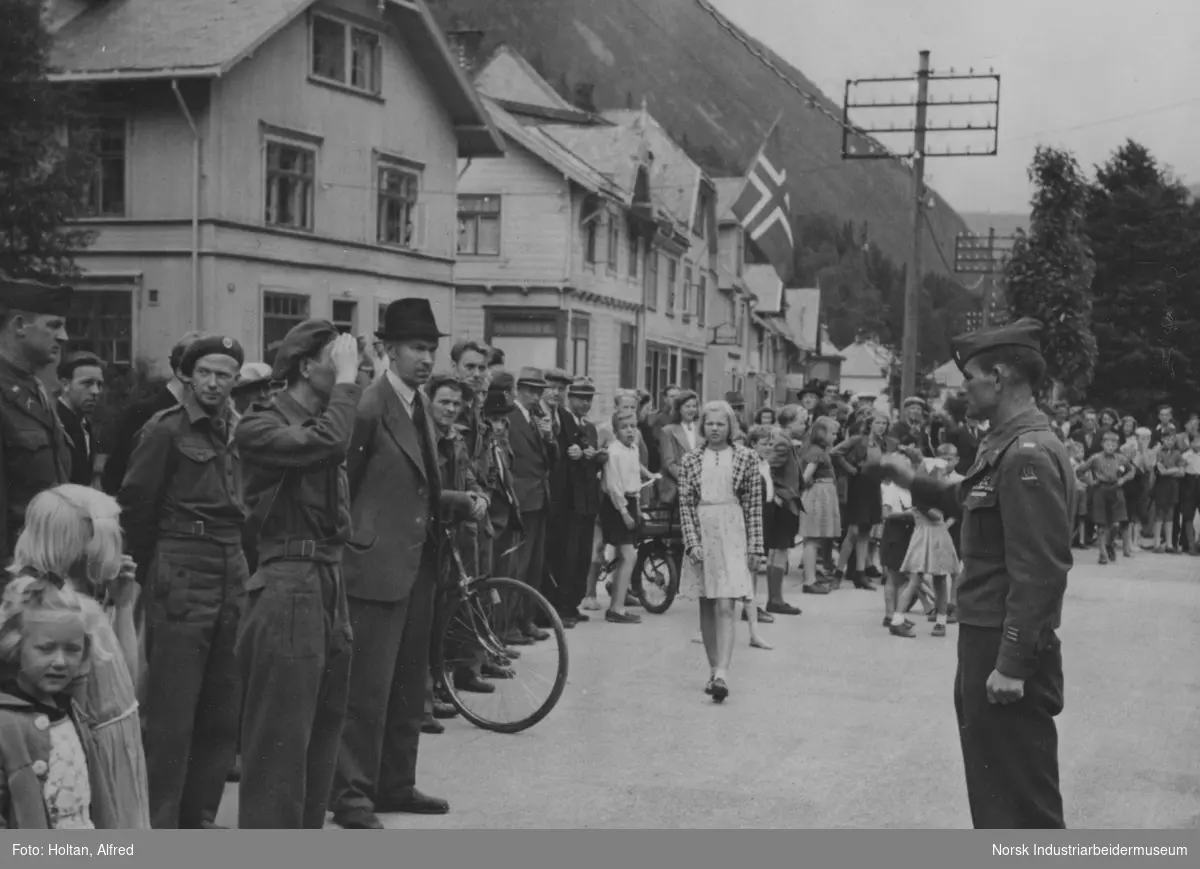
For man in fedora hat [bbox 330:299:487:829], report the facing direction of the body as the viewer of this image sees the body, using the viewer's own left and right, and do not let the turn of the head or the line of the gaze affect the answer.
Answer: facing the viewer and to the right of the viewer

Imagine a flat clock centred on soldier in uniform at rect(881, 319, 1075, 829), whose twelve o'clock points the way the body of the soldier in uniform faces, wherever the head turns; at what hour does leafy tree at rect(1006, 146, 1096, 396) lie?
The leafy tree is roughly at 3 o'clock from the soldier in uniform.

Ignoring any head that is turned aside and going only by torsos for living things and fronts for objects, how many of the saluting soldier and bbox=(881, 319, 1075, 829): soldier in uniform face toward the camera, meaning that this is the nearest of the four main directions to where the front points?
0

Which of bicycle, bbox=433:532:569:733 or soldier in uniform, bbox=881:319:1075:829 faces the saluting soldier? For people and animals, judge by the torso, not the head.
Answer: the soldier in uniform

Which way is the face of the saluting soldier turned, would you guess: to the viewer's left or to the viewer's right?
to the viewer's right

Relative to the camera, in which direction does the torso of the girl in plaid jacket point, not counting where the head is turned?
toward the camera

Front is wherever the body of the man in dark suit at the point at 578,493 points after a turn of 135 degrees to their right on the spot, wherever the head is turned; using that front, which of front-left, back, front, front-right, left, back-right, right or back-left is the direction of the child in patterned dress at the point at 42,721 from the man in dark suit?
left

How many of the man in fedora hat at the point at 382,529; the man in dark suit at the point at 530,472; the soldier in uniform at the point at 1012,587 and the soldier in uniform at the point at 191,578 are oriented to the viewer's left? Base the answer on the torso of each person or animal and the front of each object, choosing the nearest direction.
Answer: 1

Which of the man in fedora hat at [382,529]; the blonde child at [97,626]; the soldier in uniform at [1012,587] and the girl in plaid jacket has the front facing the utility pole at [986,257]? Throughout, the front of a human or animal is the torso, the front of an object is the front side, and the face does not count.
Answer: the blonde child

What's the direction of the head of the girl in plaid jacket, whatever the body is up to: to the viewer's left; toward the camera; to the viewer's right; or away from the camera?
toward the camera

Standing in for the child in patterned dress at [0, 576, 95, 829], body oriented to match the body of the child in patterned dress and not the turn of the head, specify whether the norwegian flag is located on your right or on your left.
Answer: on your left

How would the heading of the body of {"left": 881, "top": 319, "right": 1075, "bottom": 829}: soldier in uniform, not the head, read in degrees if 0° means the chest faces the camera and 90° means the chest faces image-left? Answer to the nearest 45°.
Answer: approximately 90°

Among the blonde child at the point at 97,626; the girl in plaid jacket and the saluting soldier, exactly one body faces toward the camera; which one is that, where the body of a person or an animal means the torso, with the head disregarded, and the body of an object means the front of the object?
the girl in plaid jacket

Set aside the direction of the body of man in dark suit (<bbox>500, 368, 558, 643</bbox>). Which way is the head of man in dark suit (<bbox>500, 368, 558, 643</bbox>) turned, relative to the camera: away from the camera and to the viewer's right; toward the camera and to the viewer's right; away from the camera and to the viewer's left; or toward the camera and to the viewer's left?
toward the camera and to the viewer's right

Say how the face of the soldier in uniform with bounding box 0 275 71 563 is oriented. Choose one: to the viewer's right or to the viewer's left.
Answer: to the viewer's right

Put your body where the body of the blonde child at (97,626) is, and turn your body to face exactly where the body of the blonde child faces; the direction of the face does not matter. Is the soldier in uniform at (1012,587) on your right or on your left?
on your right

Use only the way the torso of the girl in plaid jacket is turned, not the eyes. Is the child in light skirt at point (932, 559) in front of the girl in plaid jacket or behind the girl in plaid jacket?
behind

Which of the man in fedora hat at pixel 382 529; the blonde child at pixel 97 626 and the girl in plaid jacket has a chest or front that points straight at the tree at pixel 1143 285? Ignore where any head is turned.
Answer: the blonde child
